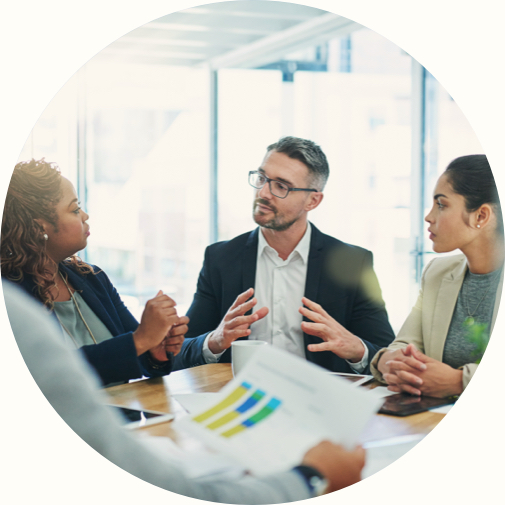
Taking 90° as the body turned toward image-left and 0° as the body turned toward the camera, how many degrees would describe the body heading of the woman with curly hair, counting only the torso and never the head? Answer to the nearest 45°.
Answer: approximately 315°

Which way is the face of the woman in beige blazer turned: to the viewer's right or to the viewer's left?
to the viewer's left

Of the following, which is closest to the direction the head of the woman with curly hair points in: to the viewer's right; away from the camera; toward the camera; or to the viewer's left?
to the viewer's right

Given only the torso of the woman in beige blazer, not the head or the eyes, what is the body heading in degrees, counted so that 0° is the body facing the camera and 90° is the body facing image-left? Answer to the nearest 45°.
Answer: approximately 45°
